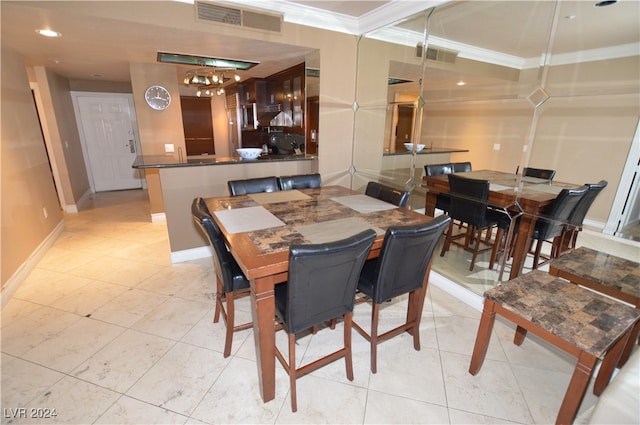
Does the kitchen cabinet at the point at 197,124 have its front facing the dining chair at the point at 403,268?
yes

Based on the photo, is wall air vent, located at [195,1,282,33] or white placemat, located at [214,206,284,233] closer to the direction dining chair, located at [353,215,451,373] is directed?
the wall air vent

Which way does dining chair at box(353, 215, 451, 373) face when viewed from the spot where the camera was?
facing away from the viewer and to the left of the viewer

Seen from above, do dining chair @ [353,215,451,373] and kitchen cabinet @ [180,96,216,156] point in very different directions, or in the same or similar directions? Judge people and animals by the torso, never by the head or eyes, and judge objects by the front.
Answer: very different directions

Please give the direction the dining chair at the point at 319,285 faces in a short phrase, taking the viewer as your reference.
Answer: facing away from the viewer and to the left of the viewer

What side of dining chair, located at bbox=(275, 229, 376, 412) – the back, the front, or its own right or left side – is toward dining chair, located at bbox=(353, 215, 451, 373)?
right
